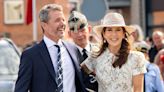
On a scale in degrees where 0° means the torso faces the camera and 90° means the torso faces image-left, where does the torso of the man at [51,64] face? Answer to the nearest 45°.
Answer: approximately 315°

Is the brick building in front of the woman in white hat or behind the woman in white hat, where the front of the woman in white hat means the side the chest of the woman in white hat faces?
behind

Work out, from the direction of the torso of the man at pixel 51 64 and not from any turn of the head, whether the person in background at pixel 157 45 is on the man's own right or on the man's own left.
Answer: on the man's own left

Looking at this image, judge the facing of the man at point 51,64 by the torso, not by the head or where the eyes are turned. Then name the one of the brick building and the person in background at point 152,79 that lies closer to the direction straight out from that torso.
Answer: the person in background

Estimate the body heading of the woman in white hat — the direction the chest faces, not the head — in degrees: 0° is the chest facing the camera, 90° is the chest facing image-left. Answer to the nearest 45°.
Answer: approximately 0°

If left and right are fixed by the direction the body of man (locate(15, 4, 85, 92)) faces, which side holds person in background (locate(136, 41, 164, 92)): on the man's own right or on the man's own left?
on the man's own left

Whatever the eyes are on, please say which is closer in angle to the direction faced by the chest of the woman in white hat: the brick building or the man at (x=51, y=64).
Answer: the man
